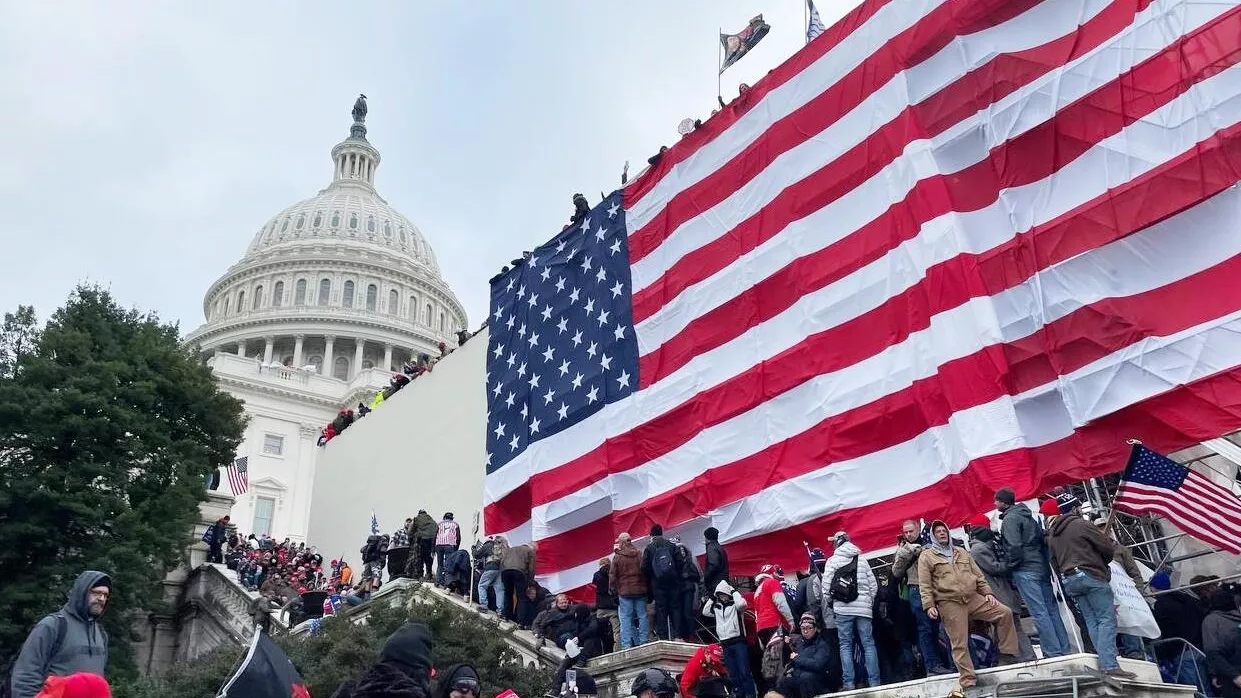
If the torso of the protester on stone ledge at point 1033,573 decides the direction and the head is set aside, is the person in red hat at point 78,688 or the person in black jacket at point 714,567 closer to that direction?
the person in black jacket

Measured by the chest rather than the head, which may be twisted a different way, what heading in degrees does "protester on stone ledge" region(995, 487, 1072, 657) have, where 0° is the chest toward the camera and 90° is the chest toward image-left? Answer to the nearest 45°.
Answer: approximately 135°

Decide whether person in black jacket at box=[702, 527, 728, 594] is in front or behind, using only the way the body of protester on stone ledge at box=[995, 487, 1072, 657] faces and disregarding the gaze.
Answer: in front

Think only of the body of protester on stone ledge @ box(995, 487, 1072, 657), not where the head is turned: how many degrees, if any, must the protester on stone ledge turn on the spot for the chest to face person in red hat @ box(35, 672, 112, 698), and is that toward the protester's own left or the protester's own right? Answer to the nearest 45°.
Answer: approximately 90° to the protester's own left

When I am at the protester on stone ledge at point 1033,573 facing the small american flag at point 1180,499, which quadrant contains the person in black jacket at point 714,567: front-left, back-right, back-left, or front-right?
back-left

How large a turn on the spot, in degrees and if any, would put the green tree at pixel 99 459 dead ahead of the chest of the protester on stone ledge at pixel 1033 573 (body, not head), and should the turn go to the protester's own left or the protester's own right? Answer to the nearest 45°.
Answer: approximately 45° to the protester's own left

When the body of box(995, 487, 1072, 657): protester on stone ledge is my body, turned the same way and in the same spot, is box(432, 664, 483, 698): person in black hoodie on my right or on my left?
on my left
